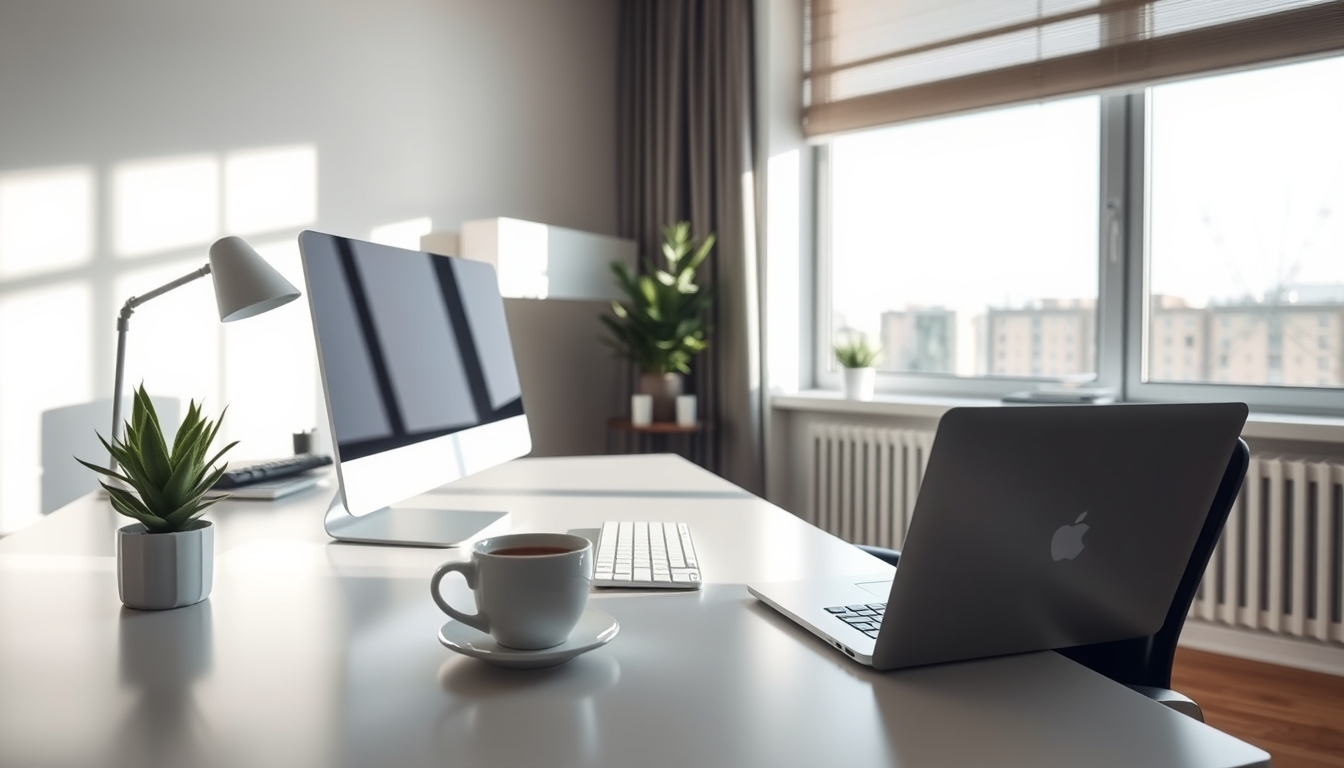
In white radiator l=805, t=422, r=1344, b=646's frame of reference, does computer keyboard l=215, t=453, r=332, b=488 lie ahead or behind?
ahead

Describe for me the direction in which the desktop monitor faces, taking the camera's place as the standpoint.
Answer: facing the viewer and to the right of the viewer

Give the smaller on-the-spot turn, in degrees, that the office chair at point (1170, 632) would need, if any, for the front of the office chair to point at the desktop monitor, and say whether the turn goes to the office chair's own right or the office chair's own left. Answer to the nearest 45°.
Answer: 0° — it already faces it

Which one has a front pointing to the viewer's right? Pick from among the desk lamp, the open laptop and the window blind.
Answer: the desk lamp

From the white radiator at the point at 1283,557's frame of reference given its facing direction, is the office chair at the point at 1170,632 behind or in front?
in front

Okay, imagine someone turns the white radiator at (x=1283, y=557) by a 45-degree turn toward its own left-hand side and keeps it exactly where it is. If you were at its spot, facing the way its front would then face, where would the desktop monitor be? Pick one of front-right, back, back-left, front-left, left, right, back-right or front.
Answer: front-right

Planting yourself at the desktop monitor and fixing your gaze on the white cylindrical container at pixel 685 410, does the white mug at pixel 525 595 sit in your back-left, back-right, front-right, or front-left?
back-right

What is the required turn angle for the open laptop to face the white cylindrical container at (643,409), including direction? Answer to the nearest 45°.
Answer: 0° — it already faces it

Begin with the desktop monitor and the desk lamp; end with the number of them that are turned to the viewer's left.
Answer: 0

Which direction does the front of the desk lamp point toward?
to the viewer's right

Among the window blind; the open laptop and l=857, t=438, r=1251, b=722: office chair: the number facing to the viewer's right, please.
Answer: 0

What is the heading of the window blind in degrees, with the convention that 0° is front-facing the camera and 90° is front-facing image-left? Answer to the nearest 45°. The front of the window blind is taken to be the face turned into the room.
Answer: approximately 45°

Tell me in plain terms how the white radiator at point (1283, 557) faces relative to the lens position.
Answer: facing the viewer and to the left of the viewer

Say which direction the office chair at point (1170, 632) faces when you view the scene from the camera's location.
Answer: facing to the left of the viewer

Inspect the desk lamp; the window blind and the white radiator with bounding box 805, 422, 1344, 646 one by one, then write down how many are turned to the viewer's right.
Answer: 1
